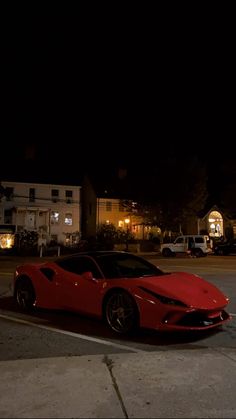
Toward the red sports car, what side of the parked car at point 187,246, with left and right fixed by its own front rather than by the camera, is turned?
left

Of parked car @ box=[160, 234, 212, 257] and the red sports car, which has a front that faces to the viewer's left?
the parked car

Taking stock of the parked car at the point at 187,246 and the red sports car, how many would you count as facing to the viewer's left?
1

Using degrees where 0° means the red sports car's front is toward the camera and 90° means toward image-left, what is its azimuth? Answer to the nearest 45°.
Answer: approximately 315°

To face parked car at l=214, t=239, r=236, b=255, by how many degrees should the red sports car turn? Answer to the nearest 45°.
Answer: approximately 135° to its left

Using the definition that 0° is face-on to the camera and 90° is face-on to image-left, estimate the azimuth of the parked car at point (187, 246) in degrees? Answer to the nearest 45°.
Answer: approximately 90°

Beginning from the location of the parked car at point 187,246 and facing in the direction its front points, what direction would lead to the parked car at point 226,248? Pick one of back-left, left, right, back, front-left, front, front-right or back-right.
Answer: back-right
